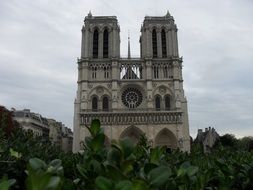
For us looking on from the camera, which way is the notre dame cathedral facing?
facing the viewer
